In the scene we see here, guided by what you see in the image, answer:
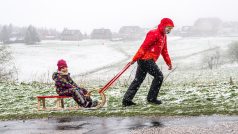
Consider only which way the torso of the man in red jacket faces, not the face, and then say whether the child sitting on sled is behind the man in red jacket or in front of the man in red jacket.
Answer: behind

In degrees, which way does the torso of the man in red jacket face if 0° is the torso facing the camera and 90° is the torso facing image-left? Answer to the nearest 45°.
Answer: approximately 270°

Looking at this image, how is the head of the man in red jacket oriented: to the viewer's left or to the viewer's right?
to the viewer's right
